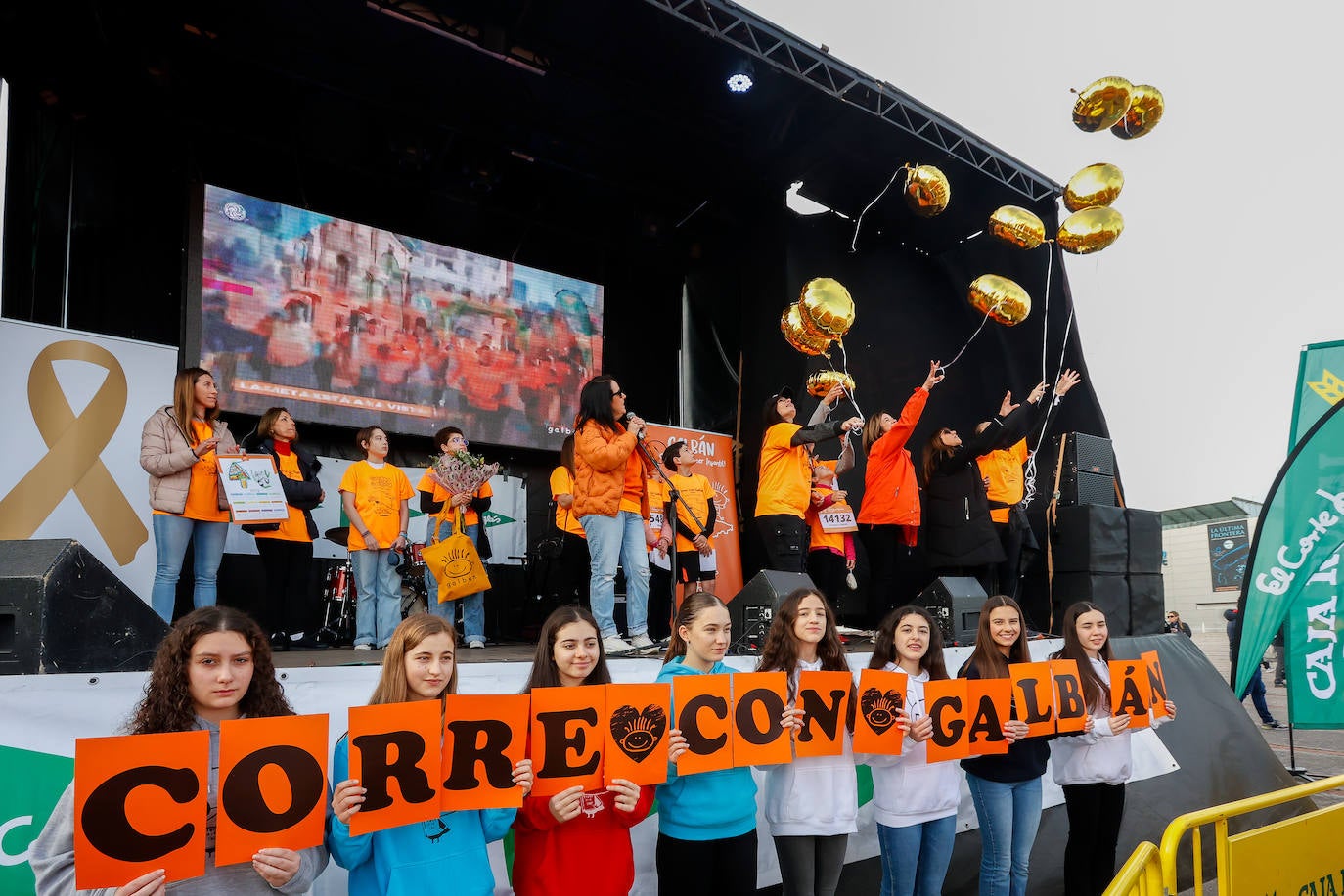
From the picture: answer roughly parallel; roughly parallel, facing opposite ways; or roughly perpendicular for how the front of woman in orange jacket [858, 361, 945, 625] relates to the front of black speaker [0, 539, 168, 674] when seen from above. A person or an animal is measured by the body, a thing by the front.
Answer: roughly perpendicular

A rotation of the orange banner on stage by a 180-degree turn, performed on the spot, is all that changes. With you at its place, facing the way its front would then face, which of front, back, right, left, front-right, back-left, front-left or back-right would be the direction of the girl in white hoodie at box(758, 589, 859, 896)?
back-left

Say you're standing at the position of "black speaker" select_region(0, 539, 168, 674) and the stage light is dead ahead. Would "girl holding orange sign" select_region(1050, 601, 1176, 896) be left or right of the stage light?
right

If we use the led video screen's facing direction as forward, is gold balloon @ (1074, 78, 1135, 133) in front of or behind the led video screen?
in front

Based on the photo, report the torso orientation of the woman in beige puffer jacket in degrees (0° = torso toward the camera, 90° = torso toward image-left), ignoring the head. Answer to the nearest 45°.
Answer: approximately 315°

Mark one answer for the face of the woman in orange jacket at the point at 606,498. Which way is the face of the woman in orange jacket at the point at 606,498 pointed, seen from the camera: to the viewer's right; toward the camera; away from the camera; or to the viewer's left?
to the viewer's right

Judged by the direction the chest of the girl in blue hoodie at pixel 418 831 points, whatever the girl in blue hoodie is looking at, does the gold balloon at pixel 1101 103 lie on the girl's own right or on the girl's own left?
on the girl's own left

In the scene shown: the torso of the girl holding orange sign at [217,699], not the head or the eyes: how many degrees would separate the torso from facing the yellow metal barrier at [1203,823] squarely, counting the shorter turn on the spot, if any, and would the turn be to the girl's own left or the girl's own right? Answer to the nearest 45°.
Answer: approximately 90° to the girl's own left

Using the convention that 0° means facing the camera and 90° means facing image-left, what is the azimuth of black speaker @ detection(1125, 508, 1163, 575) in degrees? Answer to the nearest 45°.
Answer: approximately 0°
